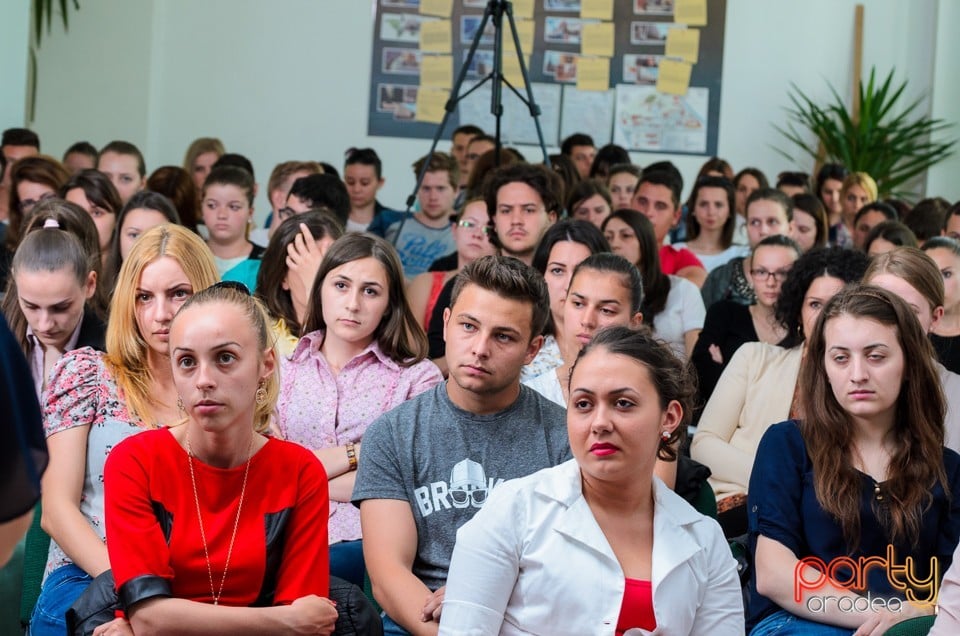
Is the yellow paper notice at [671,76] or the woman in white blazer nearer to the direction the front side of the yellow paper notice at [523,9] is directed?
the woman in white blazer

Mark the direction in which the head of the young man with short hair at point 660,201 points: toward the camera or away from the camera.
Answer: toward the camera

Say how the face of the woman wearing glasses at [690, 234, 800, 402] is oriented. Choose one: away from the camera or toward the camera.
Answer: toward the camera

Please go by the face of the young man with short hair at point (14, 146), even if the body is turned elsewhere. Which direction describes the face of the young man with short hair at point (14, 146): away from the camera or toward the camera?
toward the camera

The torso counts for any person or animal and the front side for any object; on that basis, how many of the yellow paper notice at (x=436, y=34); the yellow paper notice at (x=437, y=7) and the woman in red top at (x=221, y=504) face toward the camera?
3

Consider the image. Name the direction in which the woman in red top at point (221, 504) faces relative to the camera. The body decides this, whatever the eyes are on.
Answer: toward the camera

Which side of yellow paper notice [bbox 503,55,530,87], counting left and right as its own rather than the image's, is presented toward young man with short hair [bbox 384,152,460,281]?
front

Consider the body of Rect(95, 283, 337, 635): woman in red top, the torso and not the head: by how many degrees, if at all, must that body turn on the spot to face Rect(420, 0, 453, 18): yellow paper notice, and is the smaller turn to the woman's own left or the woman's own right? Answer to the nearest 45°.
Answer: approximately 180°

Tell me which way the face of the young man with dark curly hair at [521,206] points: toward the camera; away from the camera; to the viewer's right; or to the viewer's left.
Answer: toward the camera

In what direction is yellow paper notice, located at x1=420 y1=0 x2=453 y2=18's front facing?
toward the camera

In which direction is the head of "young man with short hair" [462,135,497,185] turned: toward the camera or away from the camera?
toward the camera

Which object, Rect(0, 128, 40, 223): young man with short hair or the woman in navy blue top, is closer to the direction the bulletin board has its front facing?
the woman in navy blue top

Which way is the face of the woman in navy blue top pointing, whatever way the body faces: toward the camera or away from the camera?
toward the camera

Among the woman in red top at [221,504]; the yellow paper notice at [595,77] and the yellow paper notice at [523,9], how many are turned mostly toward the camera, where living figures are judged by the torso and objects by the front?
3

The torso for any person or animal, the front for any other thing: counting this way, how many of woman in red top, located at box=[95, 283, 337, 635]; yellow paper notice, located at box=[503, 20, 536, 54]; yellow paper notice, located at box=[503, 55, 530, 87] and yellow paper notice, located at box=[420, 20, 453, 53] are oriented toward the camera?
4

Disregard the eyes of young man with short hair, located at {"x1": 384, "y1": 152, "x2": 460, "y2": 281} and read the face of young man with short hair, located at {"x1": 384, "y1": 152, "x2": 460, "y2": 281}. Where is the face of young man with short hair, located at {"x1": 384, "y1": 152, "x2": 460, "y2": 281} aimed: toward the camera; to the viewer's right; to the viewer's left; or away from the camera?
toward the camera
